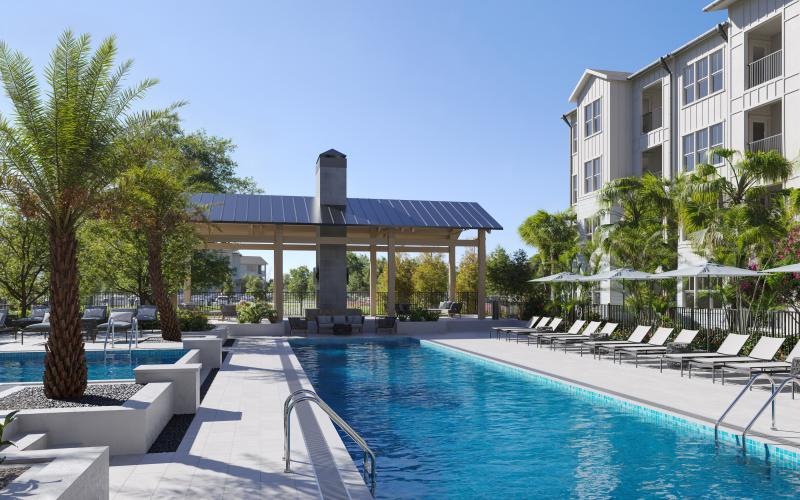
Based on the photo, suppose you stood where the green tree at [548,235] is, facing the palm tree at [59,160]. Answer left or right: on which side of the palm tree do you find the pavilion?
right

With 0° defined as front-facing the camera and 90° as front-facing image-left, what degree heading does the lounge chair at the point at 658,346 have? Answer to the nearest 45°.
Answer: approximately 45°

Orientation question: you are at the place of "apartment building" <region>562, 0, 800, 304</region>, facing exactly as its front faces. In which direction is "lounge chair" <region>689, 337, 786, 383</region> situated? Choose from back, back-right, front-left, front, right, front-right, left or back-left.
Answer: front-left

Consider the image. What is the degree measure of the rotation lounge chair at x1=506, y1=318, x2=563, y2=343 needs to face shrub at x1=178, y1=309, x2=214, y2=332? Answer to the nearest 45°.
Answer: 0° — it already faces it

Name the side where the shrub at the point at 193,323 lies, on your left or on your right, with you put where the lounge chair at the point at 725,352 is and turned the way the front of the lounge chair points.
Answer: on your right

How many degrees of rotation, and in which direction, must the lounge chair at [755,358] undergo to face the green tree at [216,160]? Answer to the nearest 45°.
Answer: approximately 90° to its right

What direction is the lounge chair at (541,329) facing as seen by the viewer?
to the viewer's left

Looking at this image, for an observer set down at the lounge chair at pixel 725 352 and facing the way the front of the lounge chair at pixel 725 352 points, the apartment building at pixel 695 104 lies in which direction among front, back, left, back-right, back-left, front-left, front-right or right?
back-right
